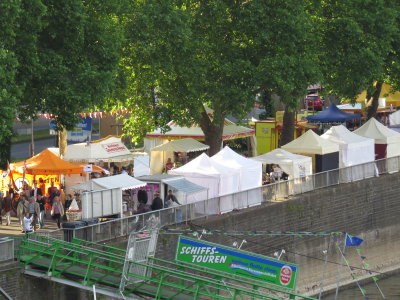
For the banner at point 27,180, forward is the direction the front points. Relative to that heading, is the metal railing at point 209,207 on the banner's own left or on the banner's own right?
on the banner's own left

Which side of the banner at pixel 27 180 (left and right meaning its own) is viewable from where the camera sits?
front

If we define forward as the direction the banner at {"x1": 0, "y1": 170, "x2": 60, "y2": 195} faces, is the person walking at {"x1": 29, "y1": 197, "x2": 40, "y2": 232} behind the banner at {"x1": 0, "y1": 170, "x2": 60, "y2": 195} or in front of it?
in front

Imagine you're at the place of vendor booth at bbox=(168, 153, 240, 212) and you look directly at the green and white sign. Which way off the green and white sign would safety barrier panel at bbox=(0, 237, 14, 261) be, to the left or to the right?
right

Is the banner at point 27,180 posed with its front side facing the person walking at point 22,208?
yes

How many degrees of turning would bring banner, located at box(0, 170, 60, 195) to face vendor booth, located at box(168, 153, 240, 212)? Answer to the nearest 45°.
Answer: approximately 45° to its left

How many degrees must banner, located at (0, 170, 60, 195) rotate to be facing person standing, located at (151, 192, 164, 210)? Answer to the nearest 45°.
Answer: approximately 45° to its left

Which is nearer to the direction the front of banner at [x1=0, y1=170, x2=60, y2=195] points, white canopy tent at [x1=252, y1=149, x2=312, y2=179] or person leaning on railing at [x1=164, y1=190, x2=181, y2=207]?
the person leaning on railing

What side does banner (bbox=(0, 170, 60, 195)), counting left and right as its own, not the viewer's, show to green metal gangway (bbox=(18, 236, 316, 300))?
front

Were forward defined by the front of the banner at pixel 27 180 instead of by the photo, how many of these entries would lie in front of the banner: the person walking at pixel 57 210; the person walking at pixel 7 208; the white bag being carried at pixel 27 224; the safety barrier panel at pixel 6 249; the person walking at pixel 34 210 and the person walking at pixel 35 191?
6

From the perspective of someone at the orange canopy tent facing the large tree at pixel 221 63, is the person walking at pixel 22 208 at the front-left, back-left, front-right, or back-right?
back-right
